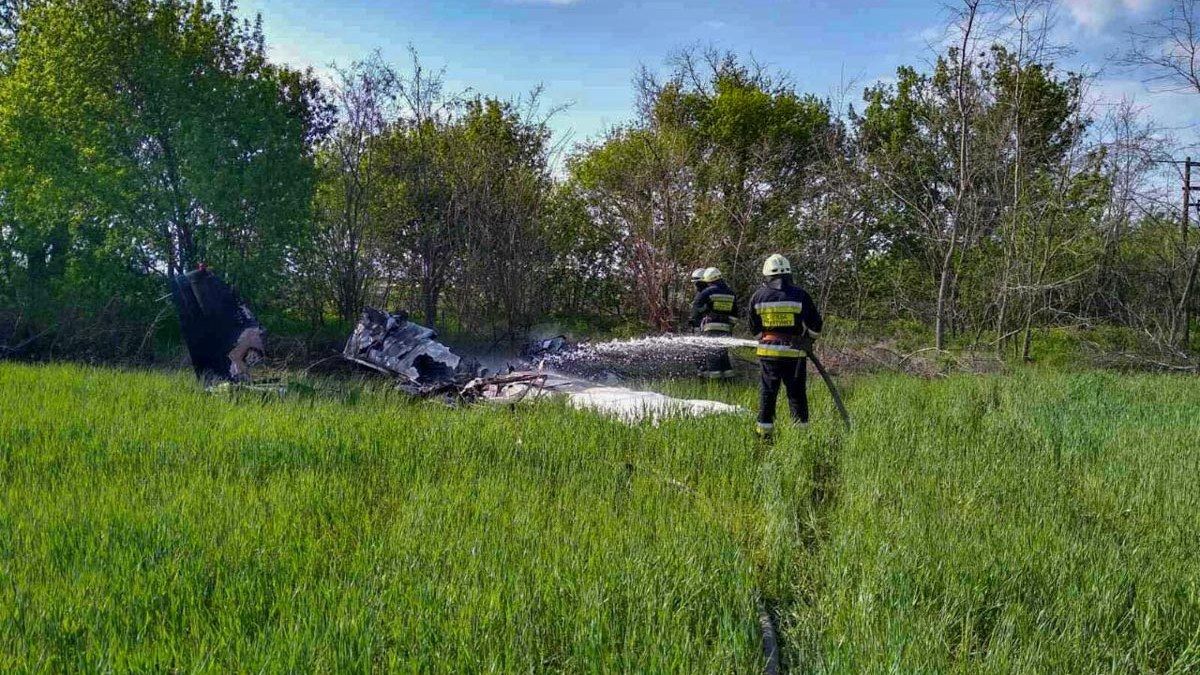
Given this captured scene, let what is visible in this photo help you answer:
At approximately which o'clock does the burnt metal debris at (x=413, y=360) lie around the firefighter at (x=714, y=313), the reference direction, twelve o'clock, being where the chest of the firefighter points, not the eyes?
The burnt metal debris is roughly at 10 o'clock from the firefighter.

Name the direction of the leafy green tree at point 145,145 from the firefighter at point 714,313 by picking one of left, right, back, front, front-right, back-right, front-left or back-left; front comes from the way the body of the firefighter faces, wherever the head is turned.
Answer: front-left

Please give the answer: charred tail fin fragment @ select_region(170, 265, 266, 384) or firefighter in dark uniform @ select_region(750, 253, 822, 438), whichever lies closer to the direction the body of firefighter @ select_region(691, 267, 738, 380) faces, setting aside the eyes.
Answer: the charred tail fin fragment

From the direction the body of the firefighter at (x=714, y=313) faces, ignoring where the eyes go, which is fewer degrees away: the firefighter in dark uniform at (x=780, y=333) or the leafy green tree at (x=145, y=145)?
the leafy green tree

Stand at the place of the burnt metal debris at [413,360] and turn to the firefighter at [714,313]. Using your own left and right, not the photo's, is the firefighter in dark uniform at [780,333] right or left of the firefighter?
right

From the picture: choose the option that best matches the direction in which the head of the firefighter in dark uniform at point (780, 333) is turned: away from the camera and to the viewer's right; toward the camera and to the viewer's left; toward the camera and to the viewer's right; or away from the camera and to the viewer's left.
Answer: away from the camera and to the viewer's left

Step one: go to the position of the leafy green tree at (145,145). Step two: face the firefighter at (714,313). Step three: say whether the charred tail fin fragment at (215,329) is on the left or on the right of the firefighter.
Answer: right

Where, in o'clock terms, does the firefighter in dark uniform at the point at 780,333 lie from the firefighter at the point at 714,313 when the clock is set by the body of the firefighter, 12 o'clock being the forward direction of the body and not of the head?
The firefighter in dark uniform is roughly at 7 o'clock from the firefighter.

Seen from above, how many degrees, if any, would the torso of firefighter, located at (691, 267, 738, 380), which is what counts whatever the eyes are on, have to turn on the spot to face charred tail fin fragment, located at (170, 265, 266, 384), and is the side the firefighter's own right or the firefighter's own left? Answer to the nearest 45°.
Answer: approximately 90° to the firefighter's own left

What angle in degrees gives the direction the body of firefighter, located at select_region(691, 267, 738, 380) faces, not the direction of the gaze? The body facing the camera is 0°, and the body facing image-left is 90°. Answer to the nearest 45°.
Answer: approximately 135°

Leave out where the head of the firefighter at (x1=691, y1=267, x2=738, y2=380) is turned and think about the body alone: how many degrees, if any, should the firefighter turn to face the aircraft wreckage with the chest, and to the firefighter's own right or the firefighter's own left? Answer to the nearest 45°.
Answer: approximately 90° to the firefighter's own left

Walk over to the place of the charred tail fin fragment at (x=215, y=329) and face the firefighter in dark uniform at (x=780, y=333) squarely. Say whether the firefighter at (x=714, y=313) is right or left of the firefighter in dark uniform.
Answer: left
